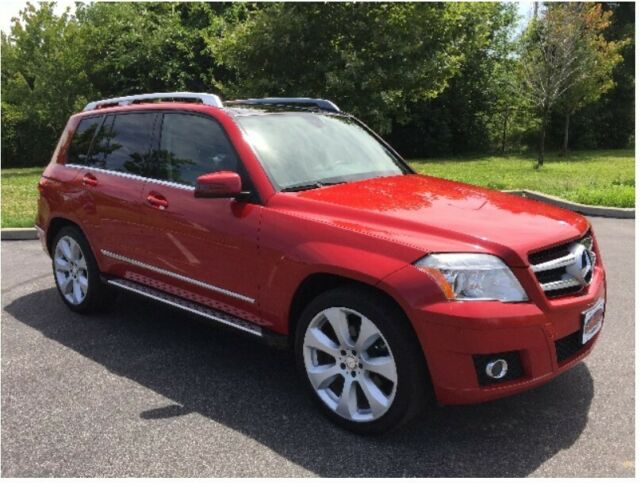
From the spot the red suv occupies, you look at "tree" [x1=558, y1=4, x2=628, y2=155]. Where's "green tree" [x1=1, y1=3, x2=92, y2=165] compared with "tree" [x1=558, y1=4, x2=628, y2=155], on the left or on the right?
left

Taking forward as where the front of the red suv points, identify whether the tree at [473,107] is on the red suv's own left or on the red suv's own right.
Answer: on the red suv's own left

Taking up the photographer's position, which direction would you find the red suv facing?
facing the viewer and to the right of the viewer

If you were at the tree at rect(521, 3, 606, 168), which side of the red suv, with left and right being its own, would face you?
left

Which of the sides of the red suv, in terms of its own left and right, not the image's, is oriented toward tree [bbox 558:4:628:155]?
left

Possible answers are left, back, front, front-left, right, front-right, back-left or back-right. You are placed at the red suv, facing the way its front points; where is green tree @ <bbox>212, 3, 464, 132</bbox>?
back-left

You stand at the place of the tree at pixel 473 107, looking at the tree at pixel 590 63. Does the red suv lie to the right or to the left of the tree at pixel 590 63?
right
